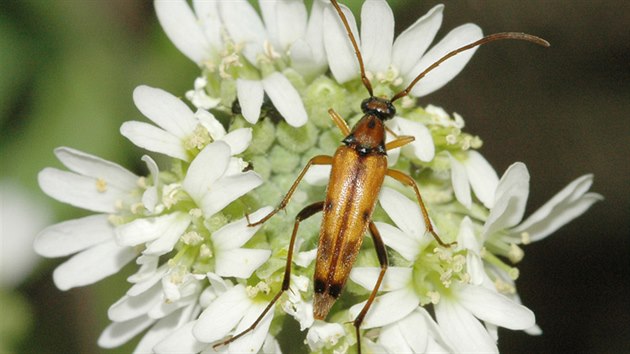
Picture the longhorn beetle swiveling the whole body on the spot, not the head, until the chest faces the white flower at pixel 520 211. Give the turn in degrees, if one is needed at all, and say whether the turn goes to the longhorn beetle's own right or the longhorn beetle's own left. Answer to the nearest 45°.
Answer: approximately 45° to the longhorn beetle's own right

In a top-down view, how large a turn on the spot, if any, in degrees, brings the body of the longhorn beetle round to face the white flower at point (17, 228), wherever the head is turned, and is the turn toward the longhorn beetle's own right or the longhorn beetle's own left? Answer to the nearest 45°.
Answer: approximately 45° to the longhorn beetle's own left

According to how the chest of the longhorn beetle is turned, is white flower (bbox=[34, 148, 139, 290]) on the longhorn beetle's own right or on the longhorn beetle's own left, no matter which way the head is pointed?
on the longhorn beetle's own left

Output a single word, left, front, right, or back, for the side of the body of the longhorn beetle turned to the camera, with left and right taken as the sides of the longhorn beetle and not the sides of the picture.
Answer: back
